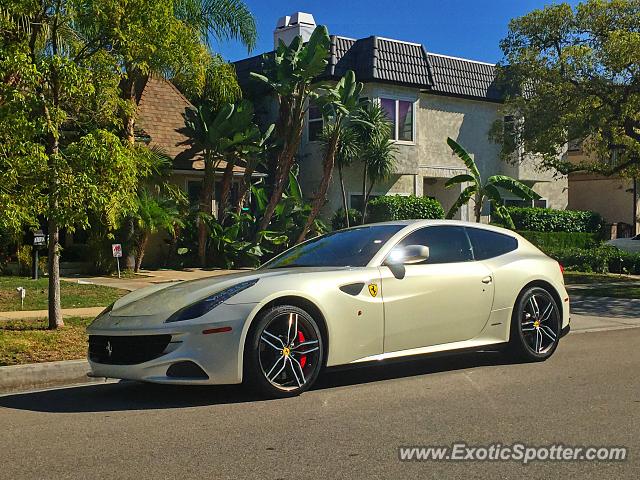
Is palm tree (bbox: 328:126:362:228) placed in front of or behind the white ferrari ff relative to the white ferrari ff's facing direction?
behind

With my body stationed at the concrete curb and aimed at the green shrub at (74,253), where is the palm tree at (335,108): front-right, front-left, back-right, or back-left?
front-right

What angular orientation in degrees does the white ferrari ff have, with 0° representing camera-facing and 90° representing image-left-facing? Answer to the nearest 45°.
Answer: approximately 45°

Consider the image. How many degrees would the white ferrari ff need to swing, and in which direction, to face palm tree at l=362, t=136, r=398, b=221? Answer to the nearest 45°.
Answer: approximately 135° to its right

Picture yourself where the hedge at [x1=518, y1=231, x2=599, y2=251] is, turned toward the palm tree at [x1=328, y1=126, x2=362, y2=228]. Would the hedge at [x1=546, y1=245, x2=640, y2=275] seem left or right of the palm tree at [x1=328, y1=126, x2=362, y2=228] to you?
left

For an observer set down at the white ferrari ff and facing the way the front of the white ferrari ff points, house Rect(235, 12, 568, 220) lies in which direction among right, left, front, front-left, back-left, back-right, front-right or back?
back-right

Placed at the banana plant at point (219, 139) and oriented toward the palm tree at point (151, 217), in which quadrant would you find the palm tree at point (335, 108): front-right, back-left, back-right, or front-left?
back-left

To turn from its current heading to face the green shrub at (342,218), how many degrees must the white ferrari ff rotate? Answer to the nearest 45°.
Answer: approximately 135° to its right

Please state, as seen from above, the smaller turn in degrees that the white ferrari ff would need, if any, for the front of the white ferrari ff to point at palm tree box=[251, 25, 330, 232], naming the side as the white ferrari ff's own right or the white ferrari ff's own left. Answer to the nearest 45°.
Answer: approximately 135° to the white ferrari ff's own right

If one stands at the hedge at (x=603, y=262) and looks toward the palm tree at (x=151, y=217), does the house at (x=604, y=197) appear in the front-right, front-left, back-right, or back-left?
back-right

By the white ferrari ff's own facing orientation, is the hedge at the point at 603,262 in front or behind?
behind

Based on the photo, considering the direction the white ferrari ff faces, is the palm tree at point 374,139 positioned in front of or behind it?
behind

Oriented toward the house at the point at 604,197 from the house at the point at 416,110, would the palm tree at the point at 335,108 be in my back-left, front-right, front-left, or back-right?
back-right
